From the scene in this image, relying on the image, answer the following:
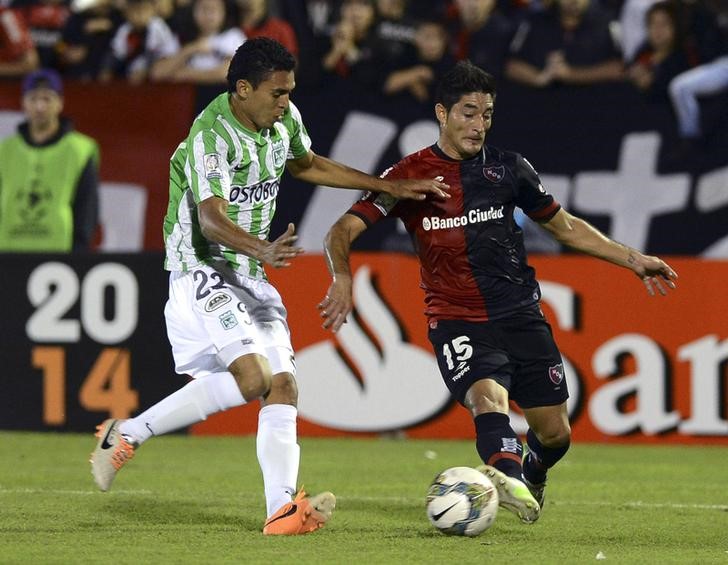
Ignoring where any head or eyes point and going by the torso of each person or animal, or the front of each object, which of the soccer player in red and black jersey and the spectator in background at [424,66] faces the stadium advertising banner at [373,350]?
the spectator in background

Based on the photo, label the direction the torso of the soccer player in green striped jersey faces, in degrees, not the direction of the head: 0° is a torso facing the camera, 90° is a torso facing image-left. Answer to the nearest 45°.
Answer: approximately 315°

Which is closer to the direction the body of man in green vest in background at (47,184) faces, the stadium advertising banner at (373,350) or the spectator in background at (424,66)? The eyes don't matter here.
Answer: the stadium advertising banner

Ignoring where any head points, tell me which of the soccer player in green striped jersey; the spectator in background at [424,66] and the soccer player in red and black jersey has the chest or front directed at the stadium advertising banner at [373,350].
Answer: the spectator in background

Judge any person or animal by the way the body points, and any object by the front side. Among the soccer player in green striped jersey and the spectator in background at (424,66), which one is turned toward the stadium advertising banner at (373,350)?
the spectator in background

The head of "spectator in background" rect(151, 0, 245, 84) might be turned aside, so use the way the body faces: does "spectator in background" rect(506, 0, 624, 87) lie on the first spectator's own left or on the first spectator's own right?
on the first spectator's own left

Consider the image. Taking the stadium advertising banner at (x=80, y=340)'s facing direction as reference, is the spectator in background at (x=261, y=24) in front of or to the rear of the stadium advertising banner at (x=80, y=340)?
to the rear

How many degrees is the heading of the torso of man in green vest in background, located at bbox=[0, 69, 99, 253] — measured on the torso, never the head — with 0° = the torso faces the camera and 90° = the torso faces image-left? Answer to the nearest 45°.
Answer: approximately 0°
